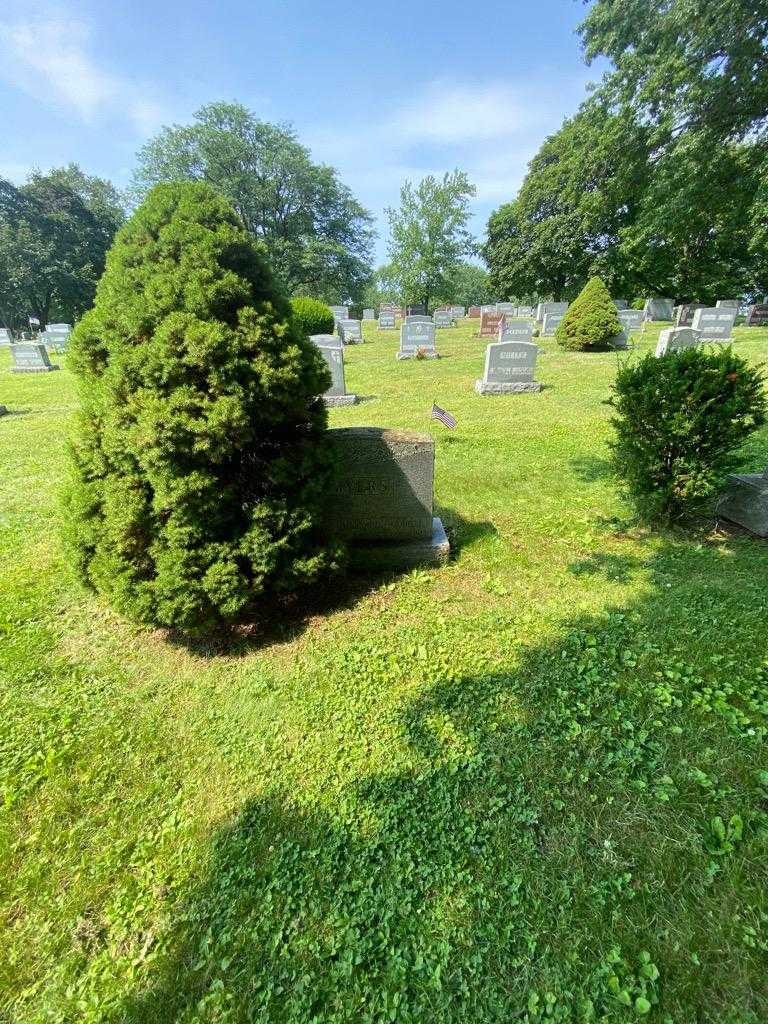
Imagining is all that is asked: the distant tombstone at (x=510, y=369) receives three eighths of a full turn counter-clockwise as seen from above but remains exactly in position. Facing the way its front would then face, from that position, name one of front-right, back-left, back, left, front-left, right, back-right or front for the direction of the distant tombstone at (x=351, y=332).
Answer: left

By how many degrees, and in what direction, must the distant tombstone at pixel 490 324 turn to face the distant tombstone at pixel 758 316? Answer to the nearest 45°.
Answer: approximately 90° to its left

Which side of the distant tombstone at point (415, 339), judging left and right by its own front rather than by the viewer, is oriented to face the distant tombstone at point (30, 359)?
right

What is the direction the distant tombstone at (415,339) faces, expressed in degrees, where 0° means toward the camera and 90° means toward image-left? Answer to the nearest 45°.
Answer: approximately 0°

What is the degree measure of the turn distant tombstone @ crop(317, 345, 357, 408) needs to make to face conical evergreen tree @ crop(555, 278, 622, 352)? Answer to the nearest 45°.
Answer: approximately 135° to its left

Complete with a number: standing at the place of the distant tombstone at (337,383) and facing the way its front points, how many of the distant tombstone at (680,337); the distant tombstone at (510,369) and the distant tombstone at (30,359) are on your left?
2

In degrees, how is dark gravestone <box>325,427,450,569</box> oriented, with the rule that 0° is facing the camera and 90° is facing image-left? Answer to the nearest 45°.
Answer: approximately 0°

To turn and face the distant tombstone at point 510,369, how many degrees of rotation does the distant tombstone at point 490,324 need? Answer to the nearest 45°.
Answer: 0° — it already faces it

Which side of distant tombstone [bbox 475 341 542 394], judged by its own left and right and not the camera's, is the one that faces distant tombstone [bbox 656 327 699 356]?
left

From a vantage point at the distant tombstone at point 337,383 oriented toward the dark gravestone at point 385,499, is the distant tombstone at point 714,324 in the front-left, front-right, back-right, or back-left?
back-left

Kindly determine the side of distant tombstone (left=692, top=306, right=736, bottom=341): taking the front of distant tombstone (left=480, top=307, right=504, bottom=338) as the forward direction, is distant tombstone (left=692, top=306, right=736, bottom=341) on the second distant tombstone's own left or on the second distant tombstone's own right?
on the second distant tombstone's own left
